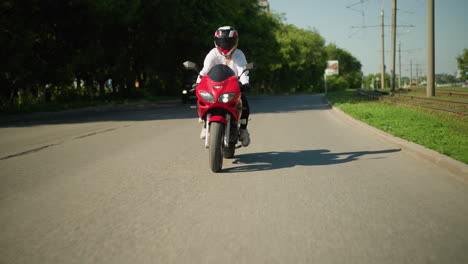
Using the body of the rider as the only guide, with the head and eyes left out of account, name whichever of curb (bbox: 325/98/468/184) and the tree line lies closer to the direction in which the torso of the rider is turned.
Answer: the curb

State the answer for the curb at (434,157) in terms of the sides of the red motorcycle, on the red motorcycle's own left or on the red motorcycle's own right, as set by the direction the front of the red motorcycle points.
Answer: on the red motorcycle's own left

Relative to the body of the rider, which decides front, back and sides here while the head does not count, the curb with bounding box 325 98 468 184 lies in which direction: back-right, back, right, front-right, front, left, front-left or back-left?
left

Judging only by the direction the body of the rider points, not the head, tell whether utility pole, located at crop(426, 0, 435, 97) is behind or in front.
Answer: behind

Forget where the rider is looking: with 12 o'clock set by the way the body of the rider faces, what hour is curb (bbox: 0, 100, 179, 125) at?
The curb is roughly at 5 o'clock from the rider.

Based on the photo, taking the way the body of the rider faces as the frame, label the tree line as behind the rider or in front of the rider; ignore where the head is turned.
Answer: behind

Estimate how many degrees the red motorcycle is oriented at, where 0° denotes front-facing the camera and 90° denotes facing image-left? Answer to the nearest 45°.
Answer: approximately 0°

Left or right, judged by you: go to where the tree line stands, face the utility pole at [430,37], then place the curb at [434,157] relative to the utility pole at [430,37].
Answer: right

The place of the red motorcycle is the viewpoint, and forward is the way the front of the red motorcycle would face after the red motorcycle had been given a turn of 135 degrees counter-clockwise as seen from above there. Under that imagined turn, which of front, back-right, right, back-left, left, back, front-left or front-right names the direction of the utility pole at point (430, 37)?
front
